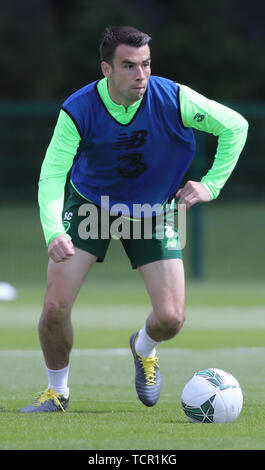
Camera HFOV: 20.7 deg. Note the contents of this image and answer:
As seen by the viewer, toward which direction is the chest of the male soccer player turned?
toward the camera

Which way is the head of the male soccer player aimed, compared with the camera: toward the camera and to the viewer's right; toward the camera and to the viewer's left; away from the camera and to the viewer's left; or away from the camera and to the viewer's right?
toward the camera and to the viewer's right
